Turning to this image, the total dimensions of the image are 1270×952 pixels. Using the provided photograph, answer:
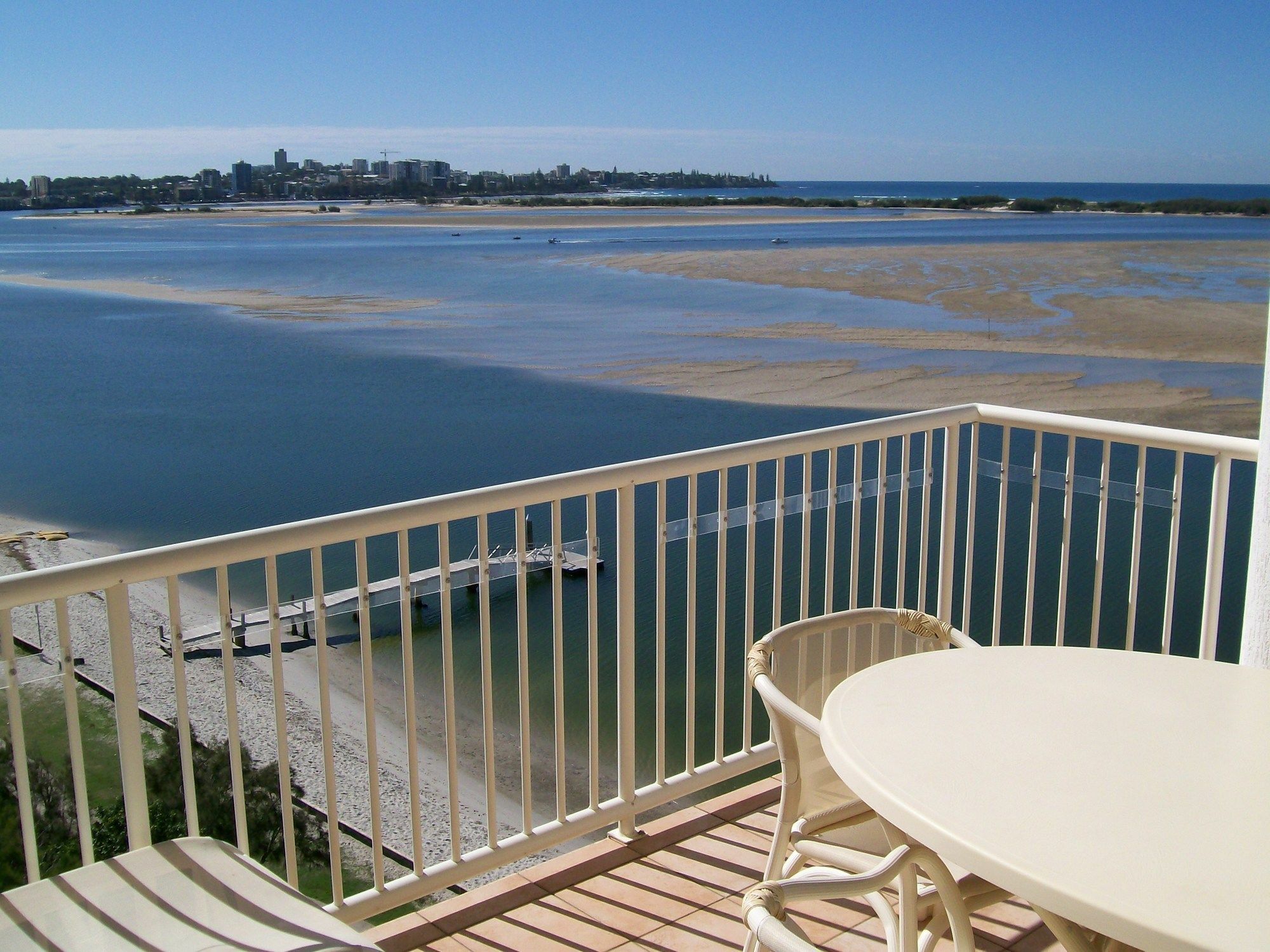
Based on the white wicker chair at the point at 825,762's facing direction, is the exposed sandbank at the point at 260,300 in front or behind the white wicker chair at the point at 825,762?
behind

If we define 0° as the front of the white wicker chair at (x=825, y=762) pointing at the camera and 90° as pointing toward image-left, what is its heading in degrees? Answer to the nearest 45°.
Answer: approximately 315°
